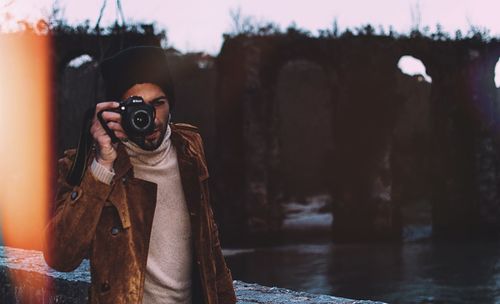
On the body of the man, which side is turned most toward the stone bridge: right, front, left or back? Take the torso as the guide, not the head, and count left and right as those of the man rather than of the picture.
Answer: back

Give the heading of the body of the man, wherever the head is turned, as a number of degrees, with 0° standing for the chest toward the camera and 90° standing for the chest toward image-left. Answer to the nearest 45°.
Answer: approximately 0°
